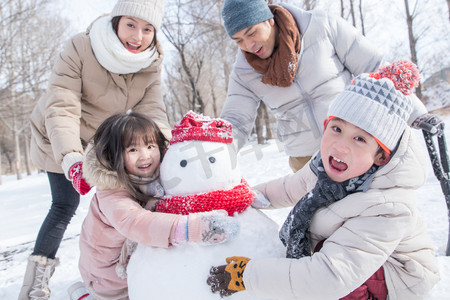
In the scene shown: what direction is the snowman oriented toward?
toward the camera

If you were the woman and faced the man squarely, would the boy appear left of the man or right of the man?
right

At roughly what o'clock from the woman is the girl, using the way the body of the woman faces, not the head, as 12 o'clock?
The girl is roughly at 1 o'clock from the woman.

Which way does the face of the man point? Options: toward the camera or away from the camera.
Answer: toward the camera

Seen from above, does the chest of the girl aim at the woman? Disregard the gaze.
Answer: no

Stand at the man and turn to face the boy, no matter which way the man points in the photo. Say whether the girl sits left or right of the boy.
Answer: right

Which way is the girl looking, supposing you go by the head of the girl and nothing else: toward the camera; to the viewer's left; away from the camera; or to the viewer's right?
toward the camera

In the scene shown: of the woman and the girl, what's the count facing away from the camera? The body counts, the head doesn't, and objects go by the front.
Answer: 0

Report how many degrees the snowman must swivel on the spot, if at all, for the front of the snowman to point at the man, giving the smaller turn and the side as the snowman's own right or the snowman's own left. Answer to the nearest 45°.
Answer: approximately 135° to the snowman's own left

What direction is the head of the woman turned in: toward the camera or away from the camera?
toward the camera

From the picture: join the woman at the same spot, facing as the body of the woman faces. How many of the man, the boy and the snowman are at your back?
0

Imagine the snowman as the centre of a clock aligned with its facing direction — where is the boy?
The boy is roughly at 10 o'clock from the snowman.

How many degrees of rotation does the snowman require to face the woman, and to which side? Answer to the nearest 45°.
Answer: approximately 135° to its right

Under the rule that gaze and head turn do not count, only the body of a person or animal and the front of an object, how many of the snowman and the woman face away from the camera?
0
